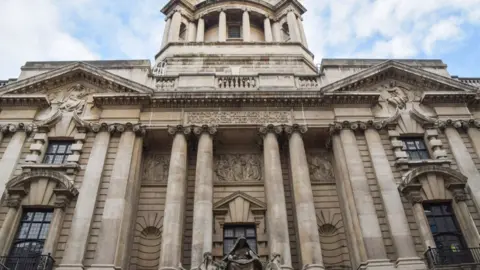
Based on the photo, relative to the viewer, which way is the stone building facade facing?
toward the camera

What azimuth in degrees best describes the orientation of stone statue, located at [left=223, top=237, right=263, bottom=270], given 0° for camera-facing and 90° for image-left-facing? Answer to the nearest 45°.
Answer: approximately 0°
